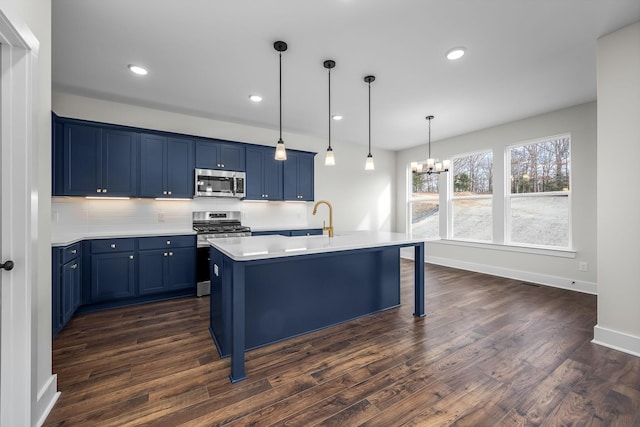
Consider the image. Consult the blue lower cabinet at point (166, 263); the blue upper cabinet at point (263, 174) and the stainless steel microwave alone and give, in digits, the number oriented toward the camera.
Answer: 3

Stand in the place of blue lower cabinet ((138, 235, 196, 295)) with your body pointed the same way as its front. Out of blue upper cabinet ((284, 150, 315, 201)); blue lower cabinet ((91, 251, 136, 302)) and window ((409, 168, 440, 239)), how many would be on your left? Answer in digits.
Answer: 2

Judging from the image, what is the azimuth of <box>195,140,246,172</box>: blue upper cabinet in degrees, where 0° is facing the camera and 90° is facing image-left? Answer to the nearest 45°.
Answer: approximately 0°

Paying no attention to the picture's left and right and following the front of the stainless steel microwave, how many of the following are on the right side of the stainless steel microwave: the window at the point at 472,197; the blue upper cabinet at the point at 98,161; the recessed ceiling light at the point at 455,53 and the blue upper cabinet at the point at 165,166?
2

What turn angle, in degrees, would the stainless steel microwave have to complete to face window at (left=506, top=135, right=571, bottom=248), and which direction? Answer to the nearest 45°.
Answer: approximately 90° to its left

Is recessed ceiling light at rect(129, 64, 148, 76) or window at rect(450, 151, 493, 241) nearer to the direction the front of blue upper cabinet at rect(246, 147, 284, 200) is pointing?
the recessed ceiling light

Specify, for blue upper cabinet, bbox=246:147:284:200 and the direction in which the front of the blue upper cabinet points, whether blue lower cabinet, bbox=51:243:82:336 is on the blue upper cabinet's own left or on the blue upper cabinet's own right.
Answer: on the blue upper cabinet's own right

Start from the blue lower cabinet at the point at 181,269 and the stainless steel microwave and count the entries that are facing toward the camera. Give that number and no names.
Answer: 2
